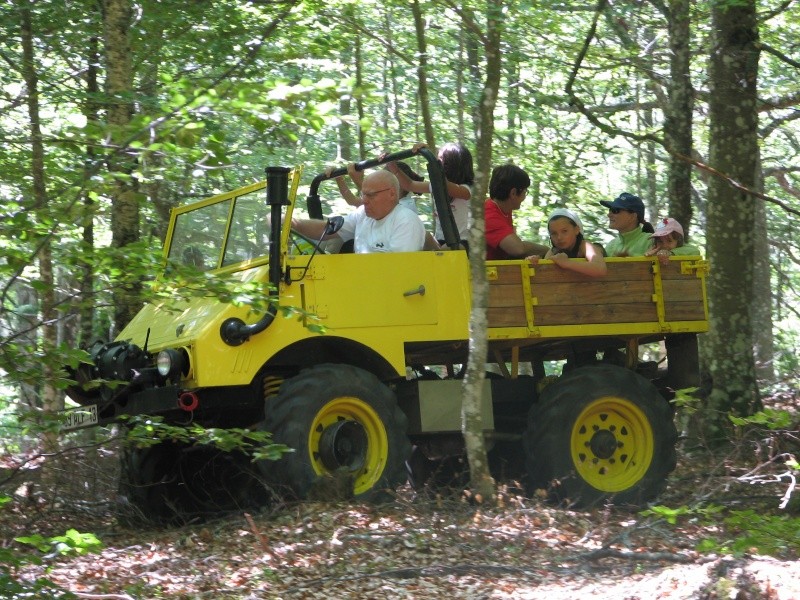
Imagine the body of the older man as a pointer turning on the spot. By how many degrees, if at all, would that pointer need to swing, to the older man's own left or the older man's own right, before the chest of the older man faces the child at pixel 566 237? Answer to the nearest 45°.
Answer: approximately 135° to the older man's own left

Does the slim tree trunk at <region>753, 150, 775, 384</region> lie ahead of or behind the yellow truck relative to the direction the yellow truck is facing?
behind

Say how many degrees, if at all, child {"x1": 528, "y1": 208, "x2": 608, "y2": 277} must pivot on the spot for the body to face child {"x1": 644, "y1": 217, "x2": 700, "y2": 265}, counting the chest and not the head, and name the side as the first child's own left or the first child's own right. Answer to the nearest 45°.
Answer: approximately 135° to the first child's own left

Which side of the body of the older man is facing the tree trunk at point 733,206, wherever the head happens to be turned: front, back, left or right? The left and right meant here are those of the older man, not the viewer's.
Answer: back

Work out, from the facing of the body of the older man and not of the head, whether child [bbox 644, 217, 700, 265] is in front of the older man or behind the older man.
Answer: behind
